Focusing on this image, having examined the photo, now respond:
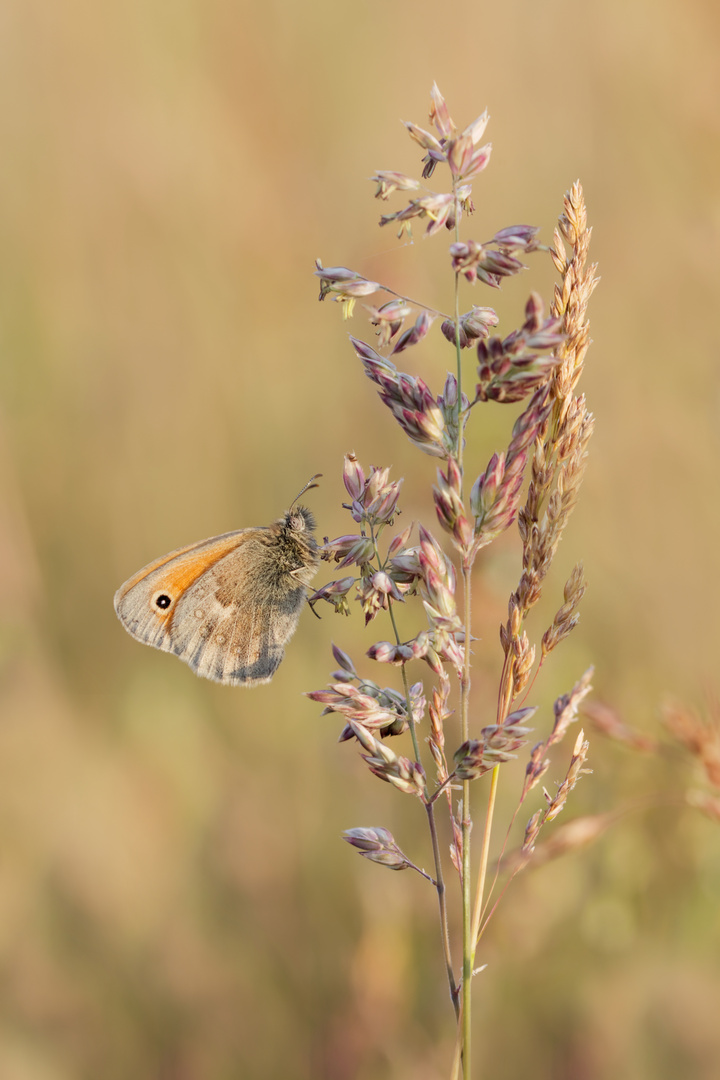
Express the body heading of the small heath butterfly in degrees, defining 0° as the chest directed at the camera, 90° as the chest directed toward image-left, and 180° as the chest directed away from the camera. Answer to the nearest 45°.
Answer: approximately 270°
